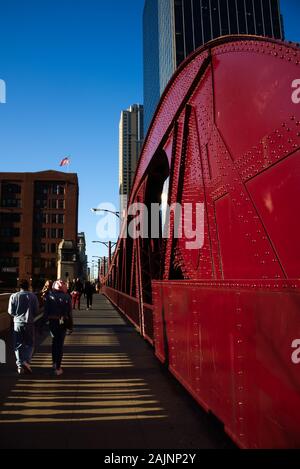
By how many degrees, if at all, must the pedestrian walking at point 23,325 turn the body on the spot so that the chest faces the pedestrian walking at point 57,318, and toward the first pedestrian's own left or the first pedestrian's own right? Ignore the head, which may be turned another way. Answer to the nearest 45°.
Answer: approximately 90° to the first pedestrian's own right

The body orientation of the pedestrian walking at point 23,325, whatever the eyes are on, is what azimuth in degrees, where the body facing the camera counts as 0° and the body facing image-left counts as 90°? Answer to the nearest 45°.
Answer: approximately 180°
